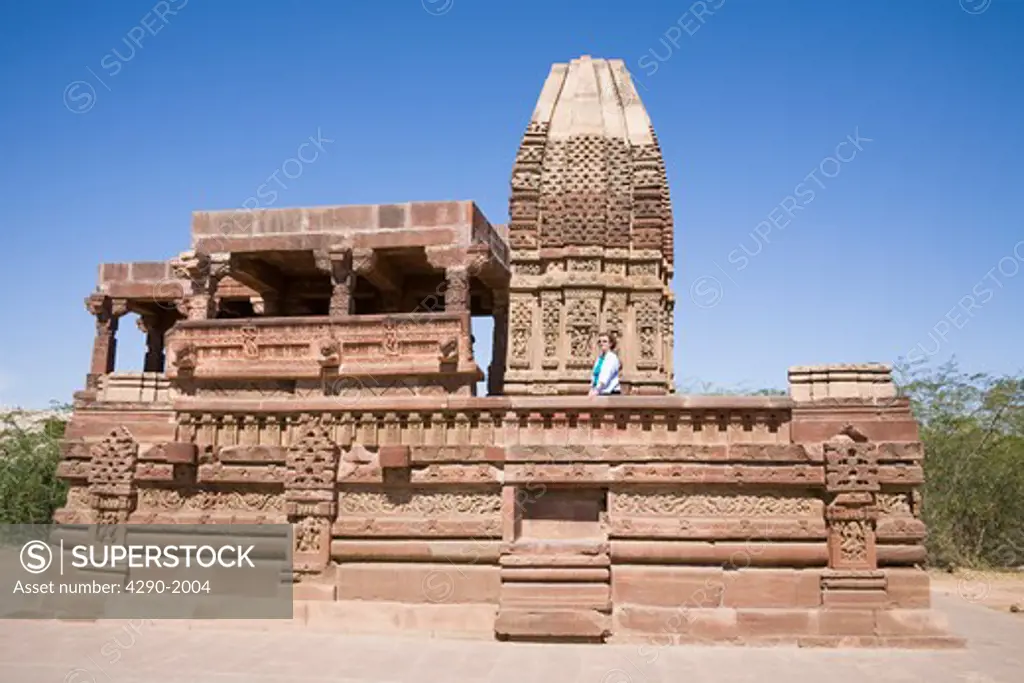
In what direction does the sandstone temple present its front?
to the viewer's left

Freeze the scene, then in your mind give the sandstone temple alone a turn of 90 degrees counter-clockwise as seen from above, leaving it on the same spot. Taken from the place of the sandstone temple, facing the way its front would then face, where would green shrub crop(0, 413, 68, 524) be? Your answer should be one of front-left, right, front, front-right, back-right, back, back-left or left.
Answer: back-right
